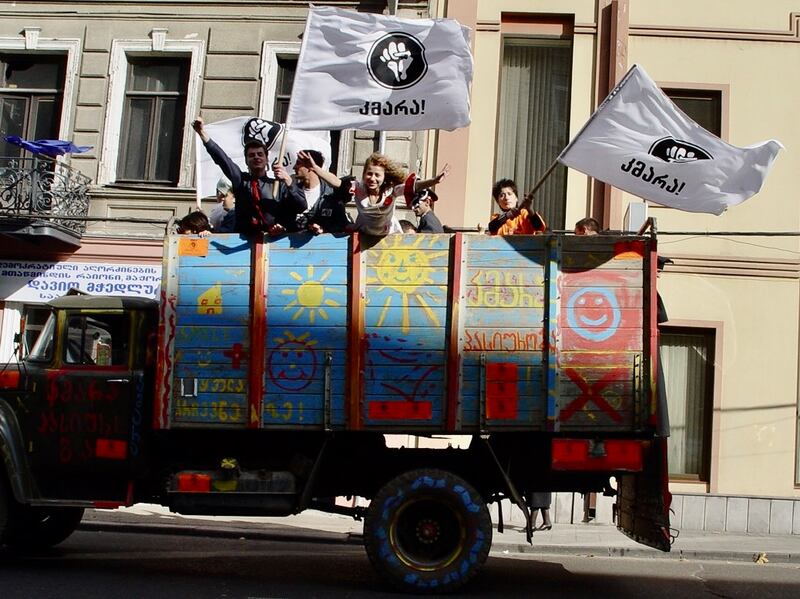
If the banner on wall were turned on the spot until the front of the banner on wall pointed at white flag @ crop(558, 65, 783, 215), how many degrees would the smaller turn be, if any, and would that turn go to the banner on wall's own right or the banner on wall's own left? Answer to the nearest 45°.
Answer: approximately 45° to the banner on wall's own left

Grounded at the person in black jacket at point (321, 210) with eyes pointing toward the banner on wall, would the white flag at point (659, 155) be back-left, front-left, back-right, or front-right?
back-right

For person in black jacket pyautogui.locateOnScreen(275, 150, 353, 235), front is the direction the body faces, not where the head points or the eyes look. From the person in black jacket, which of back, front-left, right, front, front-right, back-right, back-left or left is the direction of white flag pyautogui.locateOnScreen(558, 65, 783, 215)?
back-left

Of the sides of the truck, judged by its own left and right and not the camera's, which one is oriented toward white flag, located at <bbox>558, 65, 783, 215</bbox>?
back

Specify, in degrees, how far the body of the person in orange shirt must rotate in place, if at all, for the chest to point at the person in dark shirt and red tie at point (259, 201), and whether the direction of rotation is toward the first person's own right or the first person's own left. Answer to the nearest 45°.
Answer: approximately 90° to the first person's own right

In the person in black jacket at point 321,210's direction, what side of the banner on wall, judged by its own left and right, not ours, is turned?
front

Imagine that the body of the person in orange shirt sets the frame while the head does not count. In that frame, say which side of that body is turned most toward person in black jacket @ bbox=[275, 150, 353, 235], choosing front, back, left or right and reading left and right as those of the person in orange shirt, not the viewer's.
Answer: right

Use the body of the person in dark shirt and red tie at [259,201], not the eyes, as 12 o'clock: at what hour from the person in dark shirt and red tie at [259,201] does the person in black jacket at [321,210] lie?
the person in black jacket at [321,210] is roughly at 9 o'clock from the person in dark shirt and red tie at [259,201].

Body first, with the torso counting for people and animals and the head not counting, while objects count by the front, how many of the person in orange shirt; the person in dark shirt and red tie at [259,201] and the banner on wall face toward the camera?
3

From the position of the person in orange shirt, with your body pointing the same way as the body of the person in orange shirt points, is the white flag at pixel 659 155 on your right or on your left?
on your left

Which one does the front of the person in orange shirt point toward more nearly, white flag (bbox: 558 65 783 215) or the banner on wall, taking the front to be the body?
the white flag

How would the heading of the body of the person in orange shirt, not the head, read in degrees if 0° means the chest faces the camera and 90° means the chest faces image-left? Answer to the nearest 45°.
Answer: approximately 0°

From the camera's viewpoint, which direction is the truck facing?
to the viewer's left
